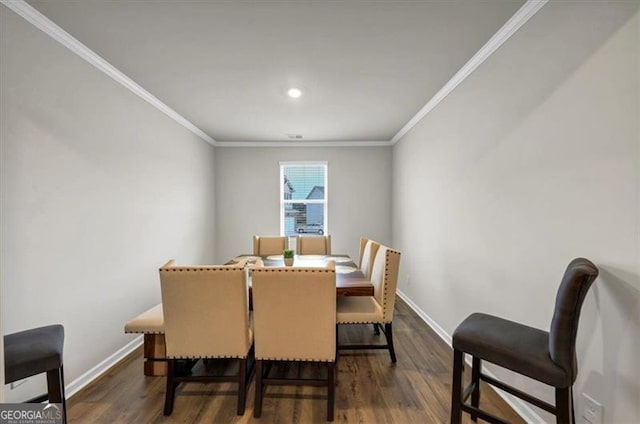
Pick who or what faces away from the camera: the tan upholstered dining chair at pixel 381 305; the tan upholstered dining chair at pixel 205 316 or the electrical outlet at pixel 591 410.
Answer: the tan upholstered dining chair at pixel 205 316

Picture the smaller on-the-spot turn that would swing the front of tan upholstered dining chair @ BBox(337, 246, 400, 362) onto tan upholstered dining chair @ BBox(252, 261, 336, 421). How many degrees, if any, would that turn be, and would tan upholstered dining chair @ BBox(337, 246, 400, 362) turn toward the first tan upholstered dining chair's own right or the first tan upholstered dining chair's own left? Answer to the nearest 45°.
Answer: approximately 45° to the first tan upholstered dining chair's own left

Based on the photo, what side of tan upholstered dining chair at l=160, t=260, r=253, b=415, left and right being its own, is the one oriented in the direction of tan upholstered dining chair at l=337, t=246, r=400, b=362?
right

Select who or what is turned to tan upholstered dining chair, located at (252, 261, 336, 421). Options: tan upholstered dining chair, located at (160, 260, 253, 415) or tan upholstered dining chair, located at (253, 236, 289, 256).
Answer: tan upholstered dining chair, located at (253, 236, 289, 256)

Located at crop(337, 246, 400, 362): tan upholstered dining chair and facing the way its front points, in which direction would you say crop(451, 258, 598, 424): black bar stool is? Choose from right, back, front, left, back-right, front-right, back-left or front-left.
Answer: back-left

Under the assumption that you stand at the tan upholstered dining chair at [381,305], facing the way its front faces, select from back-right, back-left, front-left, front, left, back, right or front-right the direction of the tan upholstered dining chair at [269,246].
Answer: front-right

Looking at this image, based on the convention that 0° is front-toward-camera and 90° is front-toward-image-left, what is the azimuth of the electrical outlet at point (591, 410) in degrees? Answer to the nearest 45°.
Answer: approximately 45°

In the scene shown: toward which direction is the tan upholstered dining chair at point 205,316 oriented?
away from the camera

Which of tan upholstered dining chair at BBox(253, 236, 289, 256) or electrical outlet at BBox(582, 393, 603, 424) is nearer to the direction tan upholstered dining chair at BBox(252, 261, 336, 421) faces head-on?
the tan upholstered dining chair

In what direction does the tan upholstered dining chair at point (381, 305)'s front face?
to the viewer's left

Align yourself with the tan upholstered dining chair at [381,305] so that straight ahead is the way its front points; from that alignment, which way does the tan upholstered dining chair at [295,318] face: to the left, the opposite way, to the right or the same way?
to the right

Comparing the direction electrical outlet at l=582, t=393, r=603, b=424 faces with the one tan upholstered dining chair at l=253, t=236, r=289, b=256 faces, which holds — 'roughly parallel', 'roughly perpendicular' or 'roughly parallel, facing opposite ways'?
roughly perpendicular

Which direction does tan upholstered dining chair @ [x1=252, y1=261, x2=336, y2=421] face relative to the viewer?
away from the camera
